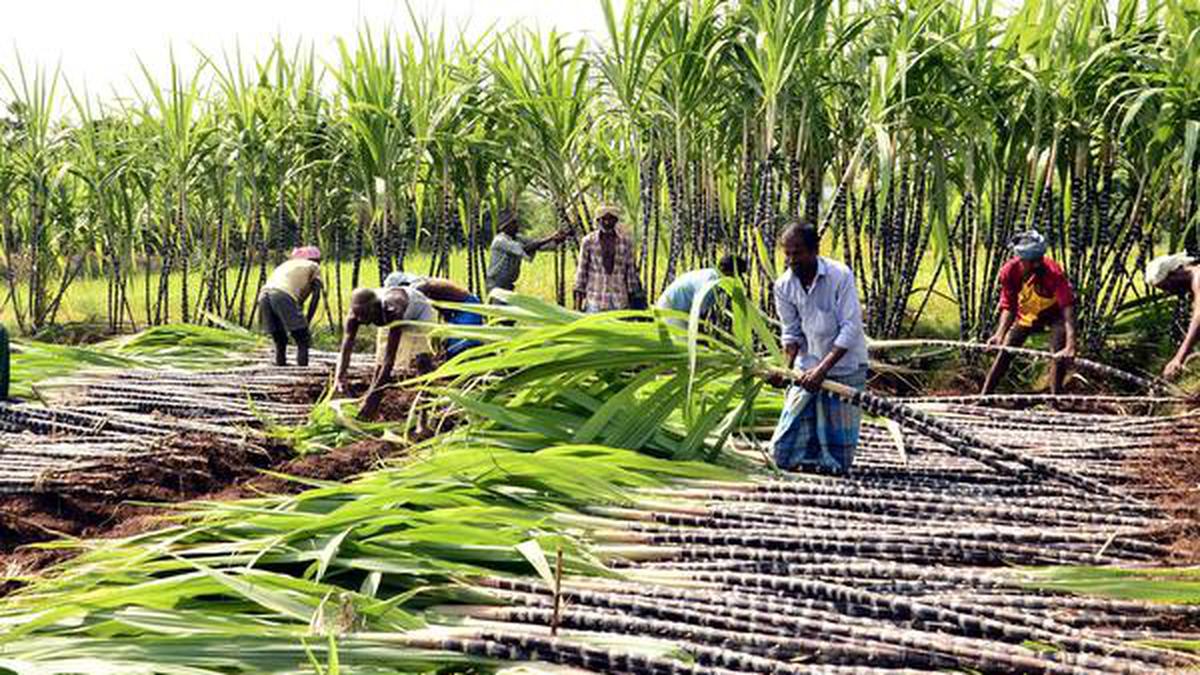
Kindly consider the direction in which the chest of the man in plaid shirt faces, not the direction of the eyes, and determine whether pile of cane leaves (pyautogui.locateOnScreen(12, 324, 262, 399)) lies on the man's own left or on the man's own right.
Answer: on the man's own right

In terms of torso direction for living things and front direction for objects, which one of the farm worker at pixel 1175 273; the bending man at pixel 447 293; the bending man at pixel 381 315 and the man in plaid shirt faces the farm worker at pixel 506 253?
the farm worker at pixel 1175 273

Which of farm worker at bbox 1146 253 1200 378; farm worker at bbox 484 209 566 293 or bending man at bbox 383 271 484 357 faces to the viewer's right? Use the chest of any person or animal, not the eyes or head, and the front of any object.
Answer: farm worker at bbox 484 209 566 293

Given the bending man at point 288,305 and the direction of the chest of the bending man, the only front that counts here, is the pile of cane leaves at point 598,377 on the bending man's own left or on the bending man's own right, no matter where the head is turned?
on the bending man's own right

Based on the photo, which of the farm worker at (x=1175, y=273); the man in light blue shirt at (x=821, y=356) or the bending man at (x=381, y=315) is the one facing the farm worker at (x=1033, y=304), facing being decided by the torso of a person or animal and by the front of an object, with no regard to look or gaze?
the farm worker at (x=1175, y=273)

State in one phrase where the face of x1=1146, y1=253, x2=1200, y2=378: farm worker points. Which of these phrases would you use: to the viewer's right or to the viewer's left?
to the viewer's left

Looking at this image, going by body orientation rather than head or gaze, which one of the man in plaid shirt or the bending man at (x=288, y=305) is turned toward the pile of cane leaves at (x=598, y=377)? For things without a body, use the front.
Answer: the man in plaid shirt

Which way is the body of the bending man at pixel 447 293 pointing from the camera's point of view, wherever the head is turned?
to the viewer's left

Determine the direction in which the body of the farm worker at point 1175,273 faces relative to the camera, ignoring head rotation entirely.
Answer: to the viewer's left

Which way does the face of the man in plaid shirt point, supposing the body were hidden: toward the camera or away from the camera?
toward the camera

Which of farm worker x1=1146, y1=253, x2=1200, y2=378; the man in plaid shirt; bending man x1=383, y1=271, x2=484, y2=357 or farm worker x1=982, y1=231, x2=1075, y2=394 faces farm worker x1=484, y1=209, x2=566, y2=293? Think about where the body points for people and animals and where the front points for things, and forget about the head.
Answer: farm worker x1=1146, y1=253, x2=1200, y2=378

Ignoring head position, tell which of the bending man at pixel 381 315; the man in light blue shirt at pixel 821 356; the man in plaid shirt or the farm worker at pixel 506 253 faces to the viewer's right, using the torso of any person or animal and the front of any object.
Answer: the farm worker

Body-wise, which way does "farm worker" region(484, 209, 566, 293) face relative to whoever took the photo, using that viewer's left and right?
facing to the right of the viewer

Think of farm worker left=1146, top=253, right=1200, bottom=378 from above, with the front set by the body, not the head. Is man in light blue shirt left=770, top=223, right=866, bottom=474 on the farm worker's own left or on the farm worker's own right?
on the farm worker's own left

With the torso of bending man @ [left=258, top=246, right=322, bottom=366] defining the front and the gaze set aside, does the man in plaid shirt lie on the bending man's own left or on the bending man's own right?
on the bending man's own right

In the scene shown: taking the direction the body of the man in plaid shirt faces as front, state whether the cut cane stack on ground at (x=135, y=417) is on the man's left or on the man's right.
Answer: on the man's right

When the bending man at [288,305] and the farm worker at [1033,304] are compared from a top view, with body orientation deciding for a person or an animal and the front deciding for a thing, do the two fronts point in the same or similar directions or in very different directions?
very different directions

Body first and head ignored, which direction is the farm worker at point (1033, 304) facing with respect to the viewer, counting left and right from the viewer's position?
facing the viewer

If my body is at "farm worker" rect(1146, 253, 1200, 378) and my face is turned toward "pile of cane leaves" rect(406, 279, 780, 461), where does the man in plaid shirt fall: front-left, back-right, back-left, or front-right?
front-right

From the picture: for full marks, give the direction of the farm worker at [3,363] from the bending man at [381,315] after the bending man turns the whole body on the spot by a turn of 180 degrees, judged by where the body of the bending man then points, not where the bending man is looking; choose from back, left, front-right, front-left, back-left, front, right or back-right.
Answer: back-left
